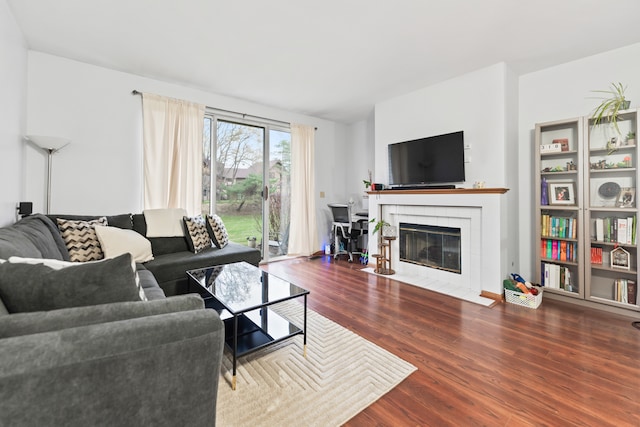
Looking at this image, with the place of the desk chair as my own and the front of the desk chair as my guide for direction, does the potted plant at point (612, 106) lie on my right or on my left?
on my right

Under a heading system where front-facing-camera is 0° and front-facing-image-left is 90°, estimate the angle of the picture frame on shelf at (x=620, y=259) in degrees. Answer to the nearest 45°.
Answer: approximately 45°

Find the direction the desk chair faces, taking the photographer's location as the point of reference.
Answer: facing away from the viewer and to the right of the viewer

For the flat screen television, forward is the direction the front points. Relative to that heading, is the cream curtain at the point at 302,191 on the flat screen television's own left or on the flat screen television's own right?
on the flat screen television's own right

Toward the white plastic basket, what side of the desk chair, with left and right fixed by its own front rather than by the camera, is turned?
right

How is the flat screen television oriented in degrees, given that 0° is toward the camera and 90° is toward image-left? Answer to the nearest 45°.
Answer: approximately 45°

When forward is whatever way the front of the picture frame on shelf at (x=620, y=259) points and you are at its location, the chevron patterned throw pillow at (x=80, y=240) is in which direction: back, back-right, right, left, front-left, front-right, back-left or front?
front
